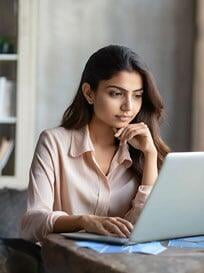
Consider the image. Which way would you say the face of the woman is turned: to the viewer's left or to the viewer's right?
to the viewer's right

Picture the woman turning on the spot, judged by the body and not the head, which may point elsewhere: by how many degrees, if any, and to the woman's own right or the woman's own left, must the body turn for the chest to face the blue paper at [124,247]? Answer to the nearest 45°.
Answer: approximately 45° to the woman's own right

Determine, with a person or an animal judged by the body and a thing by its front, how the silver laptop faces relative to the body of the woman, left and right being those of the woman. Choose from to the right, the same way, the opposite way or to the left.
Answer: the opposite way

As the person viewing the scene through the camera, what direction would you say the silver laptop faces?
facing away from the viewer and to the left of the viewer
